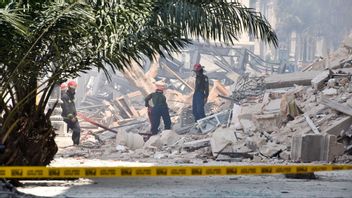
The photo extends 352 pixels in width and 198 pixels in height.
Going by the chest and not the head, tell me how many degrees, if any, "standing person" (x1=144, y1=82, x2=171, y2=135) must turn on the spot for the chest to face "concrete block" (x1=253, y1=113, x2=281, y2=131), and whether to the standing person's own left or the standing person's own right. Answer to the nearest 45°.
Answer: approximately 135° to the standing person's own right

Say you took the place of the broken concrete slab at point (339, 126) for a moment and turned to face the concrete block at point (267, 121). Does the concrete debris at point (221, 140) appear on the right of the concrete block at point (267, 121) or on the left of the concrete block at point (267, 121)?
left

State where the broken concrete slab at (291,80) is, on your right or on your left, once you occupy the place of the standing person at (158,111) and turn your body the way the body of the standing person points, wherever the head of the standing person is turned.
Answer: on your right

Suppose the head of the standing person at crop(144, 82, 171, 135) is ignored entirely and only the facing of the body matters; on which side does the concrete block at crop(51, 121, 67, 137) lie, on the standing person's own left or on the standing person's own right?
on the standing person's own left

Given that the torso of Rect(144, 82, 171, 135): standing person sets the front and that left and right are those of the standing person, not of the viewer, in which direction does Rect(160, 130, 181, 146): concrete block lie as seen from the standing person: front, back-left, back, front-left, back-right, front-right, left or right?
back

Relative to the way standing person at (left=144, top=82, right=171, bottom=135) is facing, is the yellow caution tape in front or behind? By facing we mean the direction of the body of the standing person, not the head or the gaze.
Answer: behind

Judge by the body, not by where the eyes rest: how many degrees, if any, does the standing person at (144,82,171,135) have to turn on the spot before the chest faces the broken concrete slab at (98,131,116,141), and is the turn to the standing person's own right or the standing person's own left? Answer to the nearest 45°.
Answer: approximately 90° to the standing person's own left
